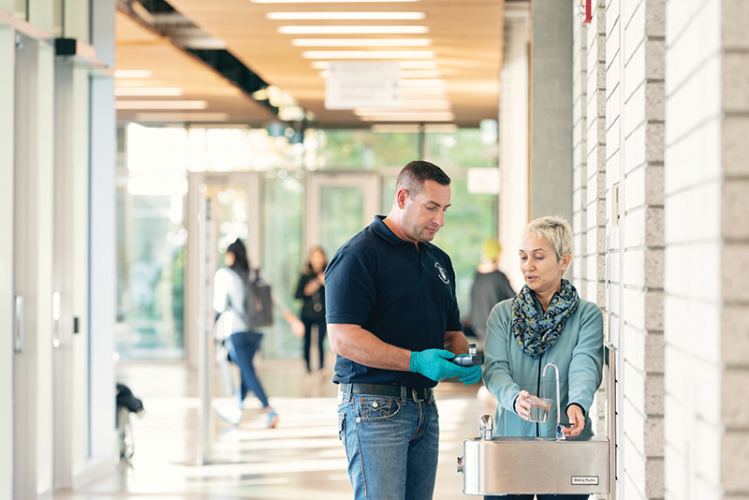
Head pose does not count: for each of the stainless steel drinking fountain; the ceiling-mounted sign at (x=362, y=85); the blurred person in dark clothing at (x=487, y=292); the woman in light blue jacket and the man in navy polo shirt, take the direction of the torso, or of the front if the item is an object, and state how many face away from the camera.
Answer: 1

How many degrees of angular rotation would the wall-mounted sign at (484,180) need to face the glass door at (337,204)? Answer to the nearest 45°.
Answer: approximately 135° to its right

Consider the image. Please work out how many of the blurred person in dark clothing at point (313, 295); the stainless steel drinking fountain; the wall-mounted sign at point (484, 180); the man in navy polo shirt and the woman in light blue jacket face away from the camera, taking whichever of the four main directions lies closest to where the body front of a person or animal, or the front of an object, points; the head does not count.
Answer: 0

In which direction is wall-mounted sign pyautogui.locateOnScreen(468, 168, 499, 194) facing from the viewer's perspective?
toward the camera

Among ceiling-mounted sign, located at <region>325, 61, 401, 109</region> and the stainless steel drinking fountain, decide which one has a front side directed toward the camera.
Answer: the ceiling-mounted sign

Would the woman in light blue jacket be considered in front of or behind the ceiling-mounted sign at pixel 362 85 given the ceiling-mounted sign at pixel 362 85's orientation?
in front

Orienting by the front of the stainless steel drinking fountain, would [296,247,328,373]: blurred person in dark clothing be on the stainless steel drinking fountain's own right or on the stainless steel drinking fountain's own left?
on the stainless steel drinking fountain's own right

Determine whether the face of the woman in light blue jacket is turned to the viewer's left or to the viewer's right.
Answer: to the viewer's left

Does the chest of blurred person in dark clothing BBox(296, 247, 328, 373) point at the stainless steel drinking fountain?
yes

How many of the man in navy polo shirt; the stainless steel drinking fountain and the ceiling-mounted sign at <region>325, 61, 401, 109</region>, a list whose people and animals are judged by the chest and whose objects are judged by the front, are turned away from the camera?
0

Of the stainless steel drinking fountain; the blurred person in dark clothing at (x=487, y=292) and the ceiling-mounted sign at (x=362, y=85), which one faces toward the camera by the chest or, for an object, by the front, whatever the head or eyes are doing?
the ceiling-mounted sign

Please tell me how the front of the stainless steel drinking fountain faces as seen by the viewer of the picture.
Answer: facing to the left of the viewer

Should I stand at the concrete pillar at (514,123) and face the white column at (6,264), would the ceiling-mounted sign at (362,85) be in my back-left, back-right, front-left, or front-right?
front-right

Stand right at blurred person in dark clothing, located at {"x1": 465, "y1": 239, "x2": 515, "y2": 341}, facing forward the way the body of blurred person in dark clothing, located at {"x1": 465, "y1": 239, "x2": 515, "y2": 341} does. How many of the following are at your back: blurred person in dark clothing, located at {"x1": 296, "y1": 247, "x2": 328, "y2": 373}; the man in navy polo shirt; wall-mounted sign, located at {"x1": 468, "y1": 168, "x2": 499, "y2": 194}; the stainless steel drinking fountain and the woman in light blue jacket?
3

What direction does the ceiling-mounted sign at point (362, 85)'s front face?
toward the camera

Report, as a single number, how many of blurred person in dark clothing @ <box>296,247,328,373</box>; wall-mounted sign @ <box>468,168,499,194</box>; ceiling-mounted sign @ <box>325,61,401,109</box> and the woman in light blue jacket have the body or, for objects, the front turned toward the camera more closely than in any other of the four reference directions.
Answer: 4

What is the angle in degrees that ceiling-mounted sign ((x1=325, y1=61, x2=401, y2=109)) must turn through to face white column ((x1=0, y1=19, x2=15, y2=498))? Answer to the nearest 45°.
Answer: approximately 45° to its right

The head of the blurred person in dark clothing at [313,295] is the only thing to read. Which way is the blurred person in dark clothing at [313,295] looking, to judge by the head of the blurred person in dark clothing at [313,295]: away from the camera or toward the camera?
toward the camera

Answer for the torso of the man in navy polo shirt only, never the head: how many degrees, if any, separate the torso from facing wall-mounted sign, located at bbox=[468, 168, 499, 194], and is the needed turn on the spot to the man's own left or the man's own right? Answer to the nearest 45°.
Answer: approximately 135° to the man's own left

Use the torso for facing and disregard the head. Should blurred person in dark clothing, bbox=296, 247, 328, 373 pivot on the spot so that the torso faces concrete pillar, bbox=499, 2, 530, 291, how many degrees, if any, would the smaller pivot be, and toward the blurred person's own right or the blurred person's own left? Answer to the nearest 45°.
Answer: approximately 45° to the blurred person's own left
